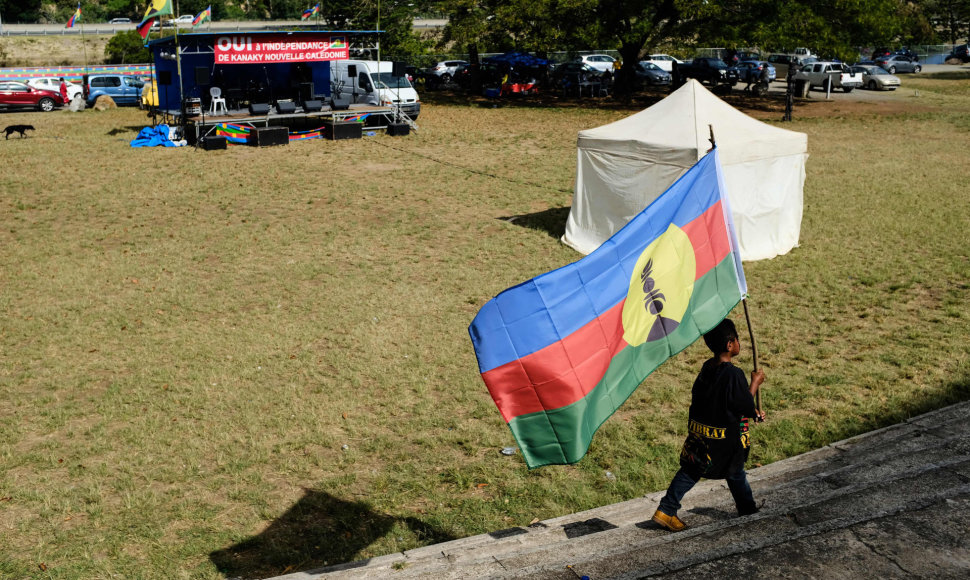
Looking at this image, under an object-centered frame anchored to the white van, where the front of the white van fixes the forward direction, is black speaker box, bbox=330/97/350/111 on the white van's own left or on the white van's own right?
on the white van's own right

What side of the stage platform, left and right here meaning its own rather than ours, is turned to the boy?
front

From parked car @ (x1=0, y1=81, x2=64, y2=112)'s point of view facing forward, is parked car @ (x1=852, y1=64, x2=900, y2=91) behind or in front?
in front

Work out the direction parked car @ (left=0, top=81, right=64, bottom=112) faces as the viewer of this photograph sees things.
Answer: facing to the right of the viewer

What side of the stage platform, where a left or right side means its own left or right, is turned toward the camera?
front

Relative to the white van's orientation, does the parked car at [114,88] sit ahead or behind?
behind

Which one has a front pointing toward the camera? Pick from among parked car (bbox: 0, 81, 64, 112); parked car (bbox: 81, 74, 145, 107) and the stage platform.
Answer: the stage platform

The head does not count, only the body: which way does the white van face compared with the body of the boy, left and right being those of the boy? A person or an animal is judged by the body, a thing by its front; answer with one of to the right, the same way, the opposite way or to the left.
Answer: to the right

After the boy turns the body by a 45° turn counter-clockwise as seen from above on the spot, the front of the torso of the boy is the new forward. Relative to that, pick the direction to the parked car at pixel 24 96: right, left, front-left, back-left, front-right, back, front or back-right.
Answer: front-left

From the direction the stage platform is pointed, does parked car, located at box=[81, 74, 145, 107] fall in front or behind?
behind

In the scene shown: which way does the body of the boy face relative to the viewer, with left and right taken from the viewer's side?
facing away from the viewer and to the right of the viewer
